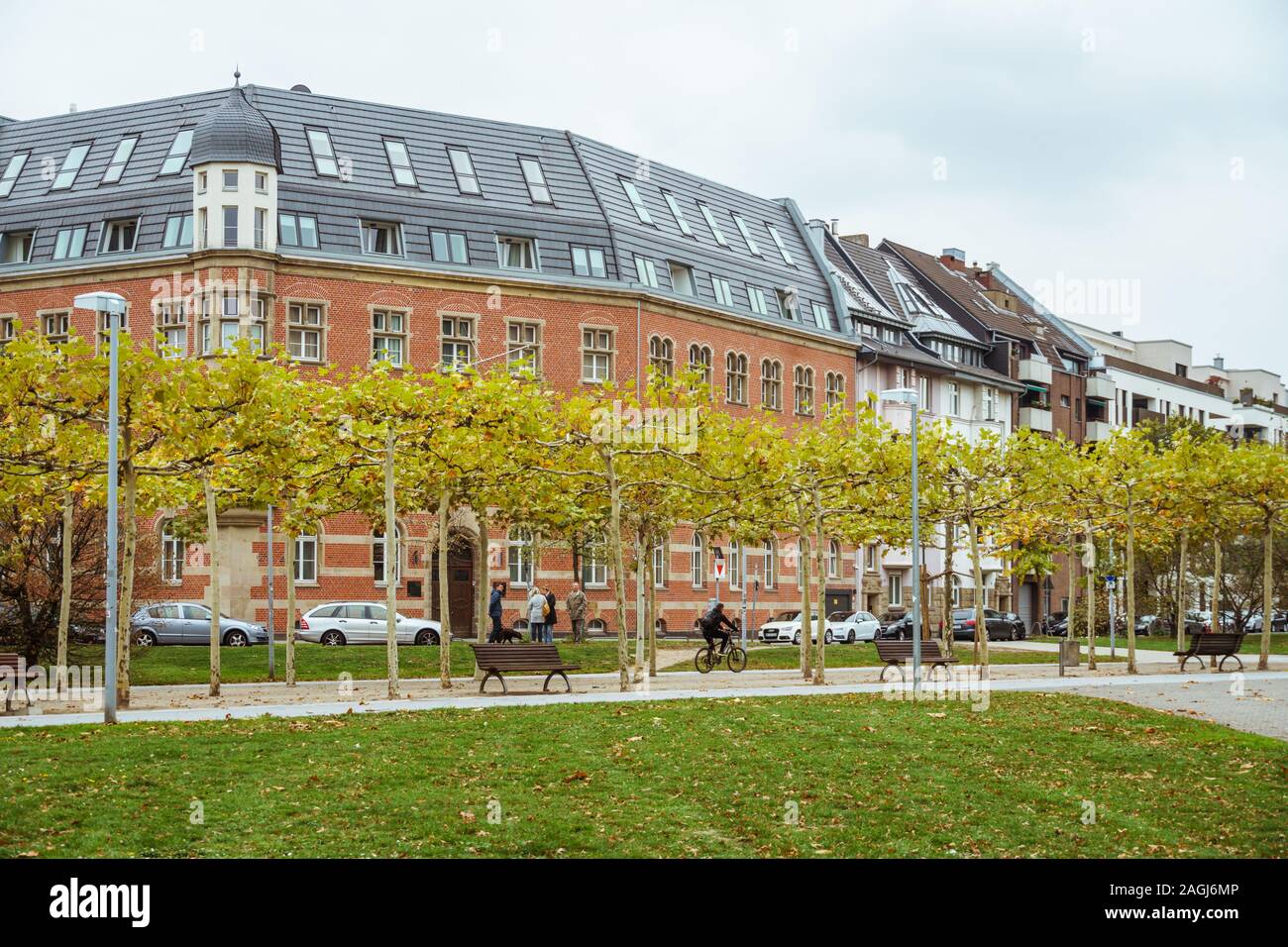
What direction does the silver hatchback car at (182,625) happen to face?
to the viewer's right

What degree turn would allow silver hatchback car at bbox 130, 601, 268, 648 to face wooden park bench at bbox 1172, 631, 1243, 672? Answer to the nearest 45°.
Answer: approximately 45° to its right

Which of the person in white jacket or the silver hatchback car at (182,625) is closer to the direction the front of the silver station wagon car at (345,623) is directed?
the person in white jacket

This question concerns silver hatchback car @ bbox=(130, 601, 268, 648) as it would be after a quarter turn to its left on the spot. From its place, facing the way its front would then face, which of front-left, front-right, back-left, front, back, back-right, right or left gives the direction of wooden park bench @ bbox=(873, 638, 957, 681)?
back-right

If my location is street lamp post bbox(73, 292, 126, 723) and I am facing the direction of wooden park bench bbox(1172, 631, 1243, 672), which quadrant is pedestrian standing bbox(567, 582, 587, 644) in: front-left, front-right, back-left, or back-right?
front-left

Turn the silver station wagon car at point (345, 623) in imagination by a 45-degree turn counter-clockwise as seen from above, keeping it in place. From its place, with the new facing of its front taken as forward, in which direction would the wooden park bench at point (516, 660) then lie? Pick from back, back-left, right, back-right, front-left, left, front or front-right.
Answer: back-right

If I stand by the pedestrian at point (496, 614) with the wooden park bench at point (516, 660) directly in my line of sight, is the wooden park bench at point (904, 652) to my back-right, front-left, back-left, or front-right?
front-left

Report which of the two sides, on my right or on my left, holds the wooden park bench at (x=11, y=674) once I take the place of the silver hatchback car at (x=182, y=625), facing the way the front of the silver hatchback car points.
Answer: on my right

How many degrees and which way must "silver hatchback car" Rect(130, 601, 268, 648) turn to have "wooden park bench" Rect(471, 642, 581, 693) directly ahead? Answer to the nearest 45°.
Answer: approximately 90° to its right

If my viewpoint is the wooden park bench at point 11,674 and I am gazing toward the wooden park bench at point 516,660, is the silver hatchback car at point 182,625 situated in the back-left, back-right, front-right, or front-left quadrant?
front-left

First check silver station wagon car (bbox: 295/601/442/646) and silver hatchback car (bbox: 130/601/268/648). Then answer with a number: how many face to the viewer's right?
2

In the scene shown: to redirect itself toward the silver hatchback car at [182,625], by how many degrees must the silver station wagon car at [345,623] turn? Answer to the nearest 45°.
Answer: approximately 135° to its right

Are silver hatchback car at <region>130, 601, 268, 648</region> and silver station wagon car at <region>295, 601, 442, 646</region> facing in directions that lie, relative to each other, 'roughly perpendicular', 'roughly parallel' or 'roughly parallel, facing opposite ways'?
roughly parallel

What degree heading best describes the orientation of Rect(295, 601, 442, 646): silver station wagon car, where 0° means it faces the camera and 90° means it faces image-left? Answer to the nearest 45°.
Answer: approximately 270°

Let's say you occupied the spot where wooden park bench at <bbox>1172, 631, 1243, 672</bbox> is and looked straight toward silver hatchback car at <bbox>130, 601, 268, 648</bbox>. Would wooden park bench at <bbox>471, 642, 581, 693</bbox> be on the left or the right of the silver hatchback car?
left

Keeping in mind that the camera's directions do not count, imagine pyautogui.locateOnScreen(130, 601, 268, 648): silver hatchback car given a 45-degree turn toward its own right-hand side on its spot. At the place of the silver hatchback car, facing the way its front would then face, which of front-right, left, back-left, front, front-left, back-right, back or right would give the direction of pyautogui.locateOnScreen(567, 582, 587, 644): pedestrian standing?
front-left
